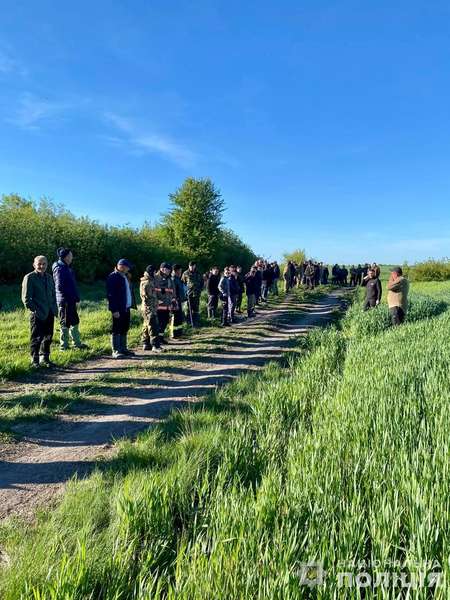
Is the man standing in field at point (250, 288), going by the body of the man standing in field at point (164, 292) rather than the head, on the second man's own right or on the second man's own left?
on the second man's own left

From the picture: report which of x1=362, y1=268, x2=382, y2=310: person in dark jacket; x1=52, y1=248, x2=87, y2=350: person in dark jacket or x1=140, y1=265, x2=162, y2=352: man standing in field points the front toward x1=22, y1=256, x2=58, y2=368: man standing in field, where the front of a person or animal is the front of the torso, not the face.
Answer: x1=362, y1=268, x2=382, y2=310: person in dark jacket

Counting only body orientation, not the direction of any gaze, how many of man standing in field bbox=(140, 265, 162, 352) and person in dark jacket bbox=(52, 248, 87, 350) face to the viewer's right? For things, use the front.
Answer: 2

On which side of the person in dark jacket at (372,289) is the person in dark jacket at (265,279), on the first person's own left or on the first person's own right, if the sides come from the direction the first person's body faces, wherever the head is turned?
on the first person's own right

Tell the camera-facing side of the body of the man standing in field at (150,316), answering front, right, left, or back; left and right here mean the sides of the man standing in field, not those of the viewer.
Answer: right

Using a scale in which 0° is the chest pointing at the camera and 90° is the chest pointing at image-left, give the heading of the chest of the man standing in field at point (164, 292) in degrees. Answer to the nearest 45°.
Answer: approximately 315°

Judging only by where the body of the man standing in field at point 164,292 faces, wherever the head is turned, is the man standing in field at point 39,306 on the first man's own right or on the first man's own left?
on the first man's own right

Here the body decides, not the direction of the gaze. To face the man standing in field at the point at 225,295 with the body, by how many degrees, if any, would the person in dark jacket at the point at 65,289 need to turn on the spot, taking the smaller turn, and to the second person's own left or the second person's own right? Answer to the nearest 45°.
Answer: approximately 45° to the second person's own left

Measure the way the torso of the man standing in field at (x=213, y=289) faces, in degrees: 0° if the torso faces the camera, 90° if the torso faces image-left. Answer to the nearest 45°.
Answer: approximately 315°

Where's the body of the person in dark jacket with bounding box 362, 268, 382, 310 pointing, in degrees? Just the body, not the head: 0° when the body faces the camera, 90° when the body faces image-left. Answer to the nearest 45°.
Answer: approximately 45°

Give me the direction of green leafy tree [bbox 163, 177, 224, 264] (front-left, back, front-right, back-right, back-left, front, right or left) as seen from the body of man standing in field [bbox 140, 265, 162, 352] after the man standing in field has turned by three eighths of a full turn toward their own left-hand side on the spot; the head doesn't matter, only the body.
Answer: front-right

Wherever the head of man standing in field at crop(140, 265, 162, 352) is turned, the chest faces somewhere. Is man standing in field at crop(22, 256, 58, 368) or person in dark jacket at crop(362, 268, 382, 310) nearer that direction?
the person in dark jacket

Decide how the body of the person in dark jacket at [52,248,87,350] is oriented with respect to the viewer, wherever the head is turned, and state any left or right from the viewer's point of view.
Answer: facing to the right of the viewer

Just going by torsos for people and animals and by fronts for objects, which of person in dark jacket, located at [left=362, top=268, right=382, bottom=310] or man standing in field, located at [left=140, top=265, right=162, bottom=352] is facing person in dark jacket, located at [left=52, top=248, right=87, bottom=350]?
person in dark jacket, located at [left=362, top=268, right=382, bottom=310]

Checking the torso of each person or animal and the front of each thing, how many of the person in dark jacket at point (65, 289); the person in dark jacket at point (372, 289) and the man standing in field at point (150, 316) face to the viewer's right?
2
